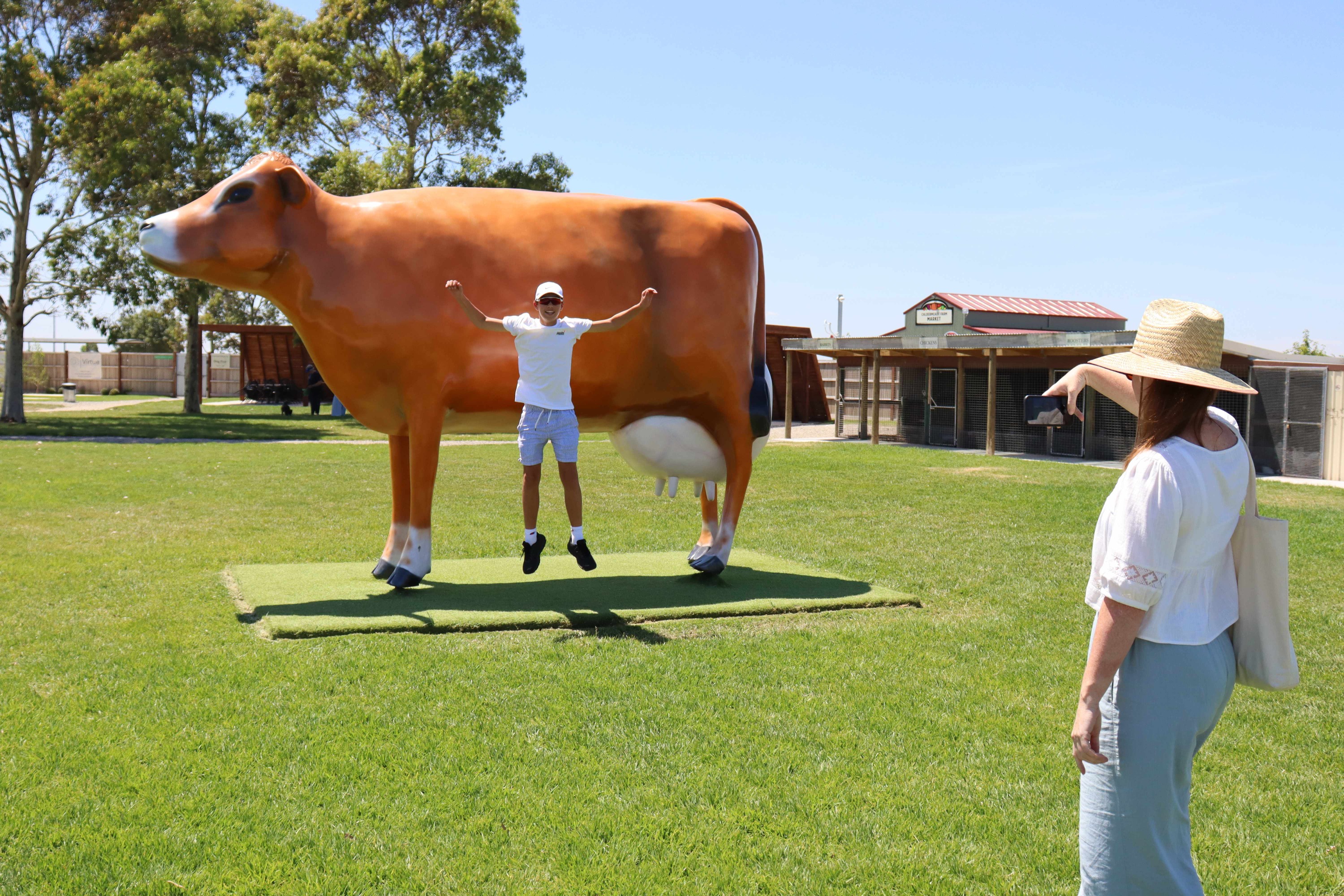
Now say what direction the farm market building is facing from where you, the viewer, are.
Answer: facing the viewer and to the left of the viewer

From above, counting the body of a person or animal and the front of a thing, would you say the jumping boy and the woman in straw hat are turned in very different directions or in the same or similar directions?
very different directions

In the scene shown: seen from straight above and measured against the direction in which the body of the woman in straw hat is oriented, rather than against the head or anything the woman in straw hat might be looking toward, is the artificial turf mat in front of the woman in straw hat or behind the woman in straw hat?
in front

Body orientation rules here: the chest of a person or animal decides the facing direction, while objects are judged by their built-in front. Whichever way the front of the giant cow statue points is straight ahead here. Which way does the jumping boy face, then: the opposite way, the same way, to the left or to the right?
to the left

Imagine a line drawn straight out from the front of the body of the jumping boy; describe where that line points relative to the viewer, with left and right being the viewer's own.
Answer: facing the viewer

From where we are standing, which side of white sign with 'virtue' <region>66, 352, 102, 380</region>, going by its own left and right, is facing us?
front

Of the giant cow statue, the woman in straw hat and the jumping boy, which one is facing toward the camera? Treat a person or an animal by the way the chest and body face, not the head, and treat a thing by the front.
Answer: the jumping boy

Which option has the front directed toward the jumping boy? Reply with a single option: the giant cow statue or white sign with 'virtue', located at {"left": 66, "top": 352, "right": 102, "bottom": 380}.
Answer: the white sign with 'virtue'

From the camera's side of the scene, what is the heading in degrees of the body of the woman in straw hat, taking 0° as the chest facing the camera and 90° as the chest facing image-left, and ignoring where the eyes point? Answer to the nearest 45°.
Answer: approximately 135°

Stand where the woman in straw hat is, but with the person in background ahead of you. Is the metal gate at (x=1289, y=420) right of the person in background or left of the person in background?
right

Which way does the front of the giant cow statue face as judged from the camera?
facing to the left of the viewer
